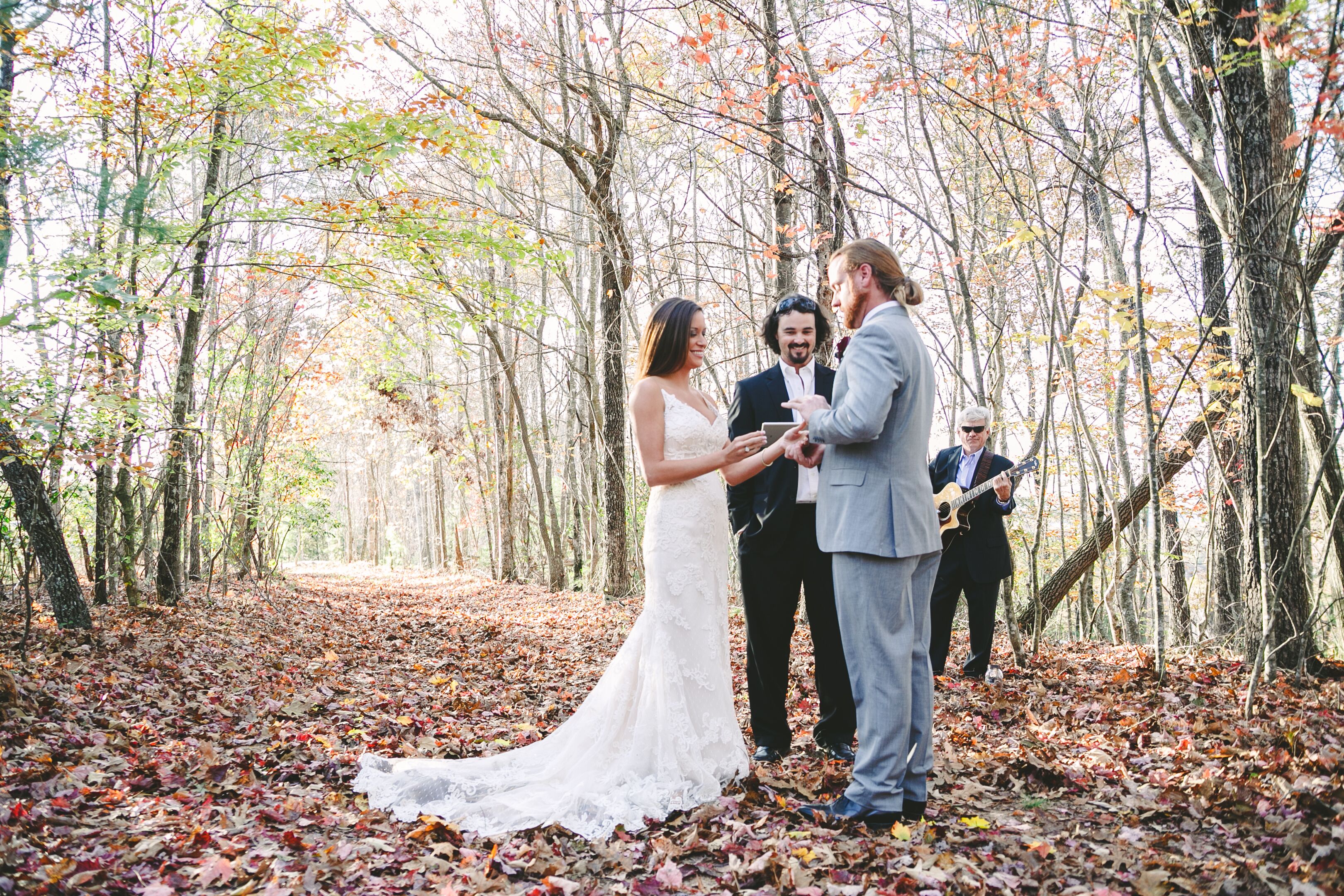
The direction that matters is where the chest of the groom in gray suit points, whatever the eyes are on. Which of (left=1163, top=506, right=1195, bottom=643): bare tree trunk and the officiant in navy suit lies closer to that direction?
the officiant in navy suit

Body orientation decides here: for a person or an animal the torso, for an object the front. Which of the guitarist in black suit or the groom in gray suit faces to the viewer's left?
the groom in gray suit

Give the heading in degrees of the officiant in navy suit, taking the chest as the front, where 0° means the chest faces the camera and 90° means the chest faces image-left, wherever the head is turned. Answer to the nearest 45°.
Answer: approximately 0°

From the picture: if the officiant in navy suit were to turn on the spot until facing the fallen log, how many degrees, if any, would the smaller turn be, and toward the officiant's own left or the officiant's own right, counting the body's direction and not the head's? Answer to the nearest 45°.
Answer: approximately 135° to the officiant's own left

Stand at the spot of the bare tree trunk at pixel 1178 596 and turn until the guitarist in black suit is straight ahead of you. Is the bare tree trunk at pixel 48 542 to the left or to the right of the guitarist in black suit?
right

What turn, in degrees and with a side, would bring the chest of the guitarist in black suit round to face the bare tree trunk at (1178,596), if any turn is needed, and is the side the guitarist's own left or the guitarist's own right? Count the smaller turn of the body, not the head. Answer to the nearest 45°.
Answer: approximately 135° to the guitarist's own left

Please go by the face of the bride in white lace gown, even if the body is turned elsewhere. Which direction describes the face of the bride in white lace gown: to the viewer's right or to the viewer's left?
to the viewer's right

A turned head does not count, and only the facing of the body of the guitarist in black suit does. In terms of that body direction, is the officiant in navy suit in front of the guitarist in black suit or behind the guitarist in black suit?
in front

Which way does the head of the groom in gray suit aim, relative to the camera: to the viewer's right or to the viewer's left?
to the viewer's left

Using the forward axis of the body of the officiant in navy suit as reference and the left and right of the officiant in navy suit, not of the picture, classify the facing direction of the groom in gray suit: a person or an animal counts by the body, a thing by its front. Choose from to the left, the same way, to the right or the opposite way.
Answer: to the right

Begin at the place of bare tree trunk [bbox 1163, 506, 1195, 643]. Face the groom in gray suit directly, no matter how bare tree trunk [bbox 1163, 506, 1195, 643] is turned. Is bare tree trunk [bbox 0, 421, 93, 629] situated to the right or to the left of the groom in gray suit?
right

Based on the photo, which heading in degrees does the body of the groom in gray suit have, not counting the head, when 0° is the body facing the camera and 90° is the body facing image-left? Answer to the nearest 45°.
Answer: approximately 90°
